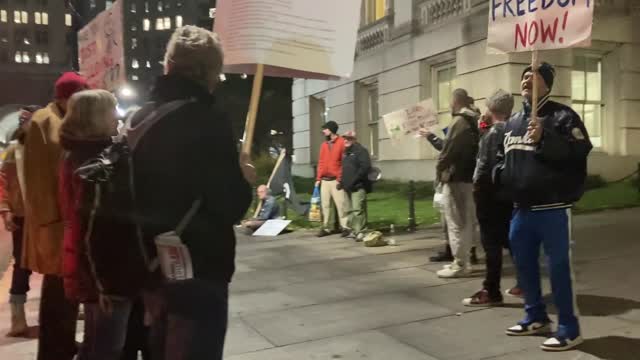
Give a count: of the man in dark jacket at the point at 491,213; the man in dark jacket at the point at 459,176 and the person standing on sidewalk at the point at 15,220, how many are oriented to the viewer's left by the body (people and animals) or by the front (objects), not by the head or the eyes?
2

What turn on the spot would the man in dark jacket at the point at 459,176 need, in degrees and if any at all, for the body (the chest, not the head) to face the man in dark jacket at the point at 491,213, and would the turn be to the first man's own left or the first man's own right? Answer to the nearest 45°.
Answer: approximately 90° to the first man's own left

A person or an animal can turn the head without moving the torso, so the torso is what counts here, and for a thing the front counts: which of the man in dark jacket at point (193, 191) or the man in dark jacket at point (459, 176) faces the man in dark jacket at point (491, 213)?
the man in dark jacket at point (193, 191)

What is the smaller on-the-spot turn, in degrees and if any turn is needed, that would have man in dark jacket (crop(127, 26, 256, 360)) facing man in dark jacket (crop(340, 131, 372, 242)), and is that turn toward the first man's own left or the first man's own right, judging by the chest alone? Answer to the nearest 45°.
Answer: approximately 45° to the first man's own left

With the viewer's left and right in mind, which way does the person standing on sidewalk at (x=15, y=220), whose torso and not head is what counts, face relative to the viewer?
facing to the right of the viewer

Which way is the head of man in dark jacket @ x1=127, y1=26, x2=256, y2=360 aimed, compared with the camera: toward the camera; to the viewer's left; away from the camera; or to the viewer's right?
away from the camera

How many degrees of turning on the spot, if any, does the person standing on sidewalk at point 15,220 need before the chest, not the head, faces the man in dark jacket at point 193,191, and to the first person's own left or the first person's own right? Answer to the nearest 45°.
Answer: approximately 90° to the first person's own right

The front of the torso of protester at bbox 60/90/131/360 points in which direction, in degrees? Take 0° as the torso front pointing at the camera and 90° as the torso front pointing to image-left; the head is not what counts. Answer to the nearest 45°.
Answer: approximately 225°

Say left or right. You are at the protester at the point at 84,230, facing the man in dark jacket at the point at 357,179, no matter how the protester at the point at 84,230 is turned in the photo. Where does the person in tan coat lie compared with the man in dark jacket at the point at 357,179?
left

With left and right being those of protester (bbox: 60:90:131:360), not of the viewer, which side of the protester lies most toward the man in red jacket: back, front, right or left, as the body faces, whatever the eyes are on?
front

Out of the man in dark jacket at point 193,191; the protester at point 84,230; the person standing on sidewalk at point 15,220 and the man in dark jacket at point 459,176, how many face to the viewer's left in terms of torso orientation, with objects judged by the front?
1

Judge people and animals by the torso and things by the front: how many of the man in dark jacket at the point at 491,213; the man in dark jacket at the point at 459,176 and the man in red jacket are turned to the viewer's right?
0

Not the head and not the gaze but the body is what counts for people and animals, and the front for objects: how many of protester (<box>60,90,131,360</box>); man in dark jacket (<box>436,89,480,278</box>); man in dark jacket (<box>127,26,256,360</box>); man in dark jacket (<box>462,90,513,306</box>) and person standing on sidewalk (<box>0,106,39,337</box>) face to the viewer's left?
2

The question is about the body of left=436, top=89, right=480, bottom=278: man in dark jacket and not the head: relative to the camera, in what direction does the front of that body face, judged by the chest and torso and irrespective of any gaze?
to the viewer's left

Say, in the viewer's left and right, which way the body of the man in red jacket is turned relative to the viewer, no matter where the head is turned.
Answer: facing the viewer and to the left of the viewer

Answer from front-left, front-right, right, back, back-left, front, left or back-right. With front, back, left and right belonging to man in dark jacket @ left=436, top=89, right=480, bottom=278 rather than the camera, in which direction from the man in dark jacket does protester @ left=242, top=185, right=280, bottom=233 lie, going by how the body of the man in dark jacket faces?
front-right
